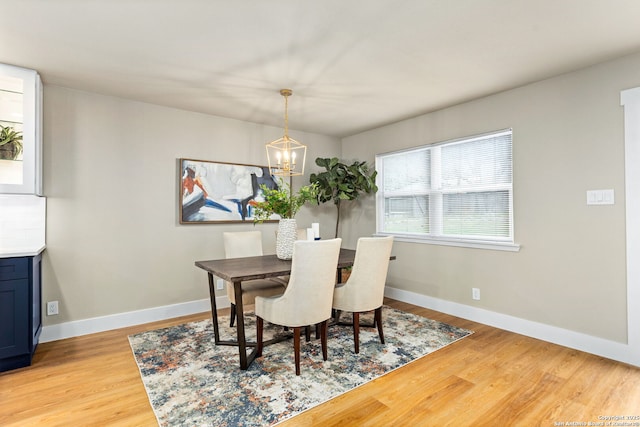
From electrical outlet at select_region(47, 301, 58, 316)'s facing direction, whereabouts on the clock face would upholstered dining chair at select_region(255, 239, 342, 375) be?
The upholstered dining chair is roughly at 11 o'clock from the electrical outlet.

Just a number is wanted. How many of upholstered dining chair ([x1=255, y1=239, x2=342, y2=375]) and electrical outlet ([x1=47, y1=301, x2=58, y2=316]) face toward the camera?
1

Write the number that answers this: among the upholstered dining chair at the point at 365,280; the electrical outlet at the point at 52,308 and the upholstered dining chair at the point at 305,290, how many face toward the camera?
1

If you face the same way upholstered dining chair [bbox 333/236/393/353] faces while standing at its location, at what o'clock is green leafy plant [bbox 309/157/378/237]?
The green leafy plant is roughly at 1 o'clock from the upholstered dining chair.

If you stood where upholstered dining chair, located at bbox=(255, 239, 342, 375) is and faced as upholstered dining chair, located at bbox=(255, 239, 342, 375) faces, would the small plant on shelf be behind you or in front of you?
in front

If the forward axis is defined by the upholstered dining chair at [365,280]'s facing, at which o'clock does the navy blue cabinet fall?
The navy blue cabinet is roughly at 10 o'clock from the upholstered dining chair.

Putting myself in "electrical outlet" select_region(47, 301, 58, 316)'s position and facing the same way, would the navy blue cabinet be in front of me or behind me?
in front

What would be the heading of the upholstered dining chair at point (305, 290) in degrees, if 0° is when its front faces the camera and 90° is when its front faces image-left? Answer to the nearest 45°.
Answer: approximately 135°

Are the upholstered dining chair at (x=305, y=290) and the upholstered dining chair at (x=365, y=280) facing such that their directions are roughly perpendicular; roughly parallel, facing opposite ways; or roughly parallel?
roughly parallel

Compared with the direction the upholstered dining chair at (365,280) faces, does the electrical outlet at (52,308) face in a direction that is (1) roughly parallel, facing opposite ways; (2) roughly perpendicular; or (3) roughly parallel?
roughly parallel, facing opposite ways

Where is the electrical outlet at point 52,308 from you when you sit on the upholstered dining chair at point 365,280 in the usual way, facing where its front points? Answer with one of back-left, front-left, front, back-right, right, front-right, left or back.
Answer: front-left

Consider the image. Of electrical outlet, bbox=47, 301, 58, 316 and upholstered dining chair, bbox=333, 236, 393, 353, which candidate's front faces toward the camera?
the electrical outlet

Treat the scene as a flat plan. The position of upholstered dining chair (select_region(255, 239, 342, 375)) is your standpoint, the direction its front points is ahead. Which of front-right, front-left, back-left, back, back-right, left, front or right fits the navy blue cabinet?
front-left

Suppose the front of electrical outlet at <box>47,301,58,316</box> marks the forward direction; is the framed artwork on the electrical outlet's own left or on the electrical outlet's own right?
on the electrical outlet's own left

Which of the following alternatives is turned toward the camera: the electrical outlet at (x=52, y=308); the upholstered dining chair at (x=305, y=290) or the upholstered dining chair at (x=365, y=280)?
the electrical outlet

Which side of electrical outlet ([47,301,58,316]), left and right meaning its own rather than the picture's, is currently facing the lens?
front

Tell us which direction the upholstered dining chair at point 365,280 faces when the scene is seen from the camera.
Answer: facing away from the viewer and to the left of the viewer

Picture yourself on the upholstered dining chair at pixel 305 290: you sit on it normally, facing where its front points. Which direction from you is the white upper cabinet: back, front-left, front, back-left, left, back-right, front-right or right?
front-left

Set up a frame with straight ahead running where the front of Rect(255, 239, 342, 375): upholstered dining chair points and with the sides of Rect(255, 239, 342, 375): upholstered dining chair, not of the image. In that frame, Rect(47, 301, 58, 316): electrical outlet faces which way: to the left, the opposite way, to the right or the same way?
the opposite way
